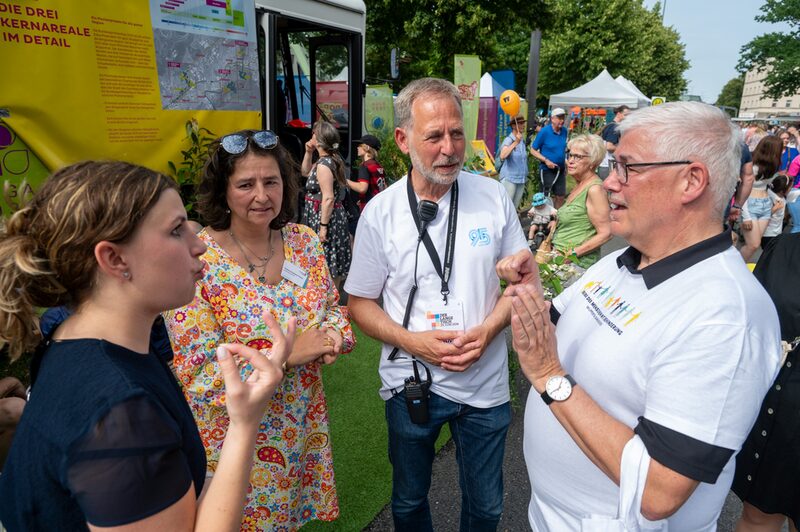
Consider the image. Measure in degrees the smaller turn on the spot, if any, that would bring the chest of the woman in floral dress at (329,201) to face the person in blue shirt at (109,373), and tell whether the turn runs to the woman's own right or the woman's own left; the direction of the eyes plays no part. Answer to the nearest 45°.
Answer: approximately 90° to the woman's own left

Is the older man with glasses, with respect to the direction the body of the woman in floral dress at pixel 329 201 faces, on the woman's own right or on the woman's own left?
on the woman's own left

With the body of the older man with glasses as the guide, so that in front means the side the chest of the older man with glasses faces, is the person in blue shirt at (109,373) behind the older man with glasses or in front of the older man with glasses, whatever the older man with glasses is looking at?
in front

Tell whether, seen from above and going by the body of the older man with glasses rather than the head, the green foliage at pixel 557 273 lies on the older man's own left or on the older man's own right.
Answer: on the older man's own right

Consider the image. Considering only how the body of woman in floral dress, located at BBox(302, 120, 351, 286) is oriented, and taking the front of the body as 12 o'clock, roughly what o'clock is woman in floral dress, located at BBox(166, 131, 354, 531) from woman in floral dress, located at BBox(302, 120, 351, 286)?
woman in floral dress, located at BBox(166, 131, 354, 531) is roughly at 9 o'clock from woman in floral dress, located at BBox(302, 120, 351, 286).

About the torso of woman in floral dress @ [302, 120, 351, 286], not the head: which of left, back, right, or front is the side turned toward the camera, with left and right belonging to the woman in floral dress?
left

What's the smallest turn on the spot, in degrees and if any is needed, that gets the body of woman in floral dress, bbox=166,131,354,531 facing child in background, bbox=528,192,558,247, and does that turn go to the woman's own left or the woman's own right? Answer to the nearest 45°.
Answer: approximately 90° to the woman's own left

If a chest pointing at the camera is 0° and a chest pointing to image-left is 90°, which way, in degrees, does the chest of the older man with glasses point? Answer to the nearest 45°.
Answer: approximately 45°

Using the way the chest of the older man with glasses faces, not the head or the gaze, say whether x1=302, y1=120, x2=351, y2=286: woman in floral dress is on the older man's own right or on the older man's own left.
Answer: on the older man's own right

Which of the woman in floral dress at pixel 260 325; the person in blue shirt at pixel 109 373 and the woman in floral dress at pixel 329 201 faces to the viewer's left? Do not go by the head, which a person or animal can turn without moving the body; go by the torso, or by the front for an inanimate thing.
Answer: the woman in floral dress at pixel 329 201

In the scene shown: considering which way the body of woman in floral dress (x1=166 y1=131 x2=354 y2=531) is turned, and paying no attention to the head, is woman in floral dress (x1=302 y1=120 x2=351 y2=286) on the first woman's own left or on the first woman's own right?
on the first woman's own left

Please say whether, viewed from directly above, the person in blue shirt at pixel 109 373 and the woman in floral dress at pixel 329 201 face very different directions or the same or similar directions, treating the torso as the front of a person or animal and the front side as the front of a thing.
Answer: very different directions

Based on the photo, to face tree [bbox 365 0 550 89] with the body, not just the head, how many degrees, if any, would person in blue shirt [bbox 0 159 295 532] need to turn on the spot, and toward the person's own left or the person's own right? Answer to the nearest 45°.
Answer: approximately 45° to the person's own left

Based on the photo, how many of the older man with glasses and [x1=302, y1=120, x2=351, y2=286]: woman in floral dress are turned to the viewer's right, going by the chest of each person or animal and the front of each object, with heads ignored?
0
